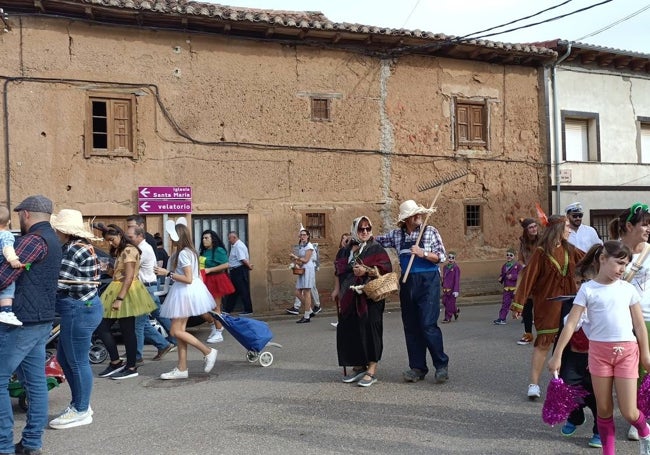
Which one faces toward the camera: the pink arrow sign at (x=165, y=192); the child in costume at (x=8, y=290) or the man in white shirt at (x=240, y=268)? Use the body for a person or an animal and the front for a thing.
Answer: the pink arrow sign

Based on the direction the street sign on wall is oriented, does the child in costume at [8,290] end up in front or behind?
in front

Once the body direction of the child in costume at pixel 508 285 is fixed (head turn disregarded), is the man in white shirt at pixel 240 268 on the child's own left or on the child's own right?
on the child's own right

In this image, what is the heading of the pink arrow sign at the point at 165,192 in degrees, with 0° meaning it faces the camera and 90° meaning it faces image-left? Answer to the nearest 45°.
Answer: approximately 0°

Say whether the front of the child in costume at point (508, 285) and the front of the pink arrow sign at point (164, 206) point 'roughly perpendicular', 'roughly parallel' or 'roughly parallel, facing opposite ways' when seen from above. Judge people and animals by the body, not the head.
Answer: roughly perpendicular

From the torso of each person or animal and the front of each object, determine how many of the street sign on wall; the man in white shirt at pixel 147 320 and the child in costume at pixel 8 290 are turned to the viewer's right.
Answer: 1

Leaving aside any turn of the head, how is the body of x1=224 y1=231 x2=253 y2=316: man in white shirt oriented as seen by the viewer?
to the viewer's left

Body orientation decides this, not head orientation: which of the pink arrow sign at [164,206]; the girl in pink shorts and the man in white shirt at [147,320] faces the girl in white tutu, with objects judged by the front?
the pink arrow sign

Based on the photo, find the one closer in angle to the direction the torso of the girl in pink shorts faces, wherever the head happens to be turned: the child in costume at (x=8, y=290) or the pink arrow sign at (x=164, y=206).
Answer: the child in costume
